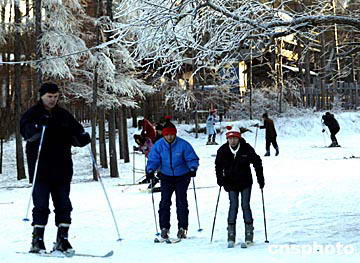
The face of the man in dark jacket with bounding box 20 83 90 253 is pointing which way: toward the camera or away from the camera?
toward the camera

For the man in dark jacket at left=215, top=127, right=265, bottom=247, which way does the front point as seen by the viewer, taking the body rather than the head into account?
toward the camera

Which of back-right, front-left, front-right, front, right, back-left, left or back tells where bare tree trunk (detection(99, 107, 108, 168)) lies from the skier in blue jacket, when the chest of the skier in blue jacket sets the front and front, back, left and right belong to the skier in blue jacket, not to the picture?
back

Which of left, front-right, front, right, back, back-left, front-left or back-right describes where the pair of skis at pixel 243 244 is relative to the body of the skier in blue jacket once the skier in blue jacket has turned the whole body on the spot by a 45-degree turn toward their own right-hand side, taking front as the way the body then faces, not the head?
left

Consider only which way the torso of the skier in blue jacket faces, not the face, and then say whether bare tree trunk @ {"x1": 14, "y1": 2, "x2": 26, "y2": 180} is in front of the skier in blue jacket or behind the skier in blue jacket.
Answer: behind

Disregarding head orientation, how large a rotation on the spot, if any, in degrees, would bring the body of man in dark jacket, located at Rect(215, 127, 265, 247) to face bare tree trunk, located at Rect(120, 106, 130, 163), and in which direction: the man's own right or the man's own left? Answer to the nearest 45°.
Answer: approximately 180°

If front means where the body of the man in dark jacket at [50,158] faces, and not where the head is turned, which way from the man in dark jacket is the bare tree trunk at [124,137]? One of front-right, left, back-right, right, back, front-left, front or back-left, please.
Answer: back

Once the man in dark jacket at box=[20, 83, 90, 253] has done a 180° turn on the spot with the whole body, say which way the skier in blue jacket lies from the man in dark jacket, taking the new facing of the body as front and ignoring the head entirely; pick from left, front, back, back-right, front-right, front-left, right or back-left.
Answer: front-right

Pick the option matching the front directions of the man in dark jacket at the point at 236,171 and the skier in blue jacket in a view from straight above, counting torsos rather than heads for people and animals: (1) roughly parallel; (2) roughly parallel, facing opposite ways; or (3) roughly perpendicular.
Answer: roughly parallel

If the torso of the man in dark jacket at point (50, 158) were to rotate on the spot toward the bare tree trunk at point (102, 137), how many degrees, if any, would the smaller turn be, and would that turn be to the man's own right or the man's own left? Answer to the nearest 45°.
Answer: approximately 180°

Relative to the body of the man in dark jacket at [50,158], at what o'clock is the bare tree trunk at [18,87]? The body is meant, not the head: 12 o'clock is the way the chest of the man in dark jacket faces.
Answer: The bare tree trunk is roughly at 6 o'clock from the man in dark jacket.

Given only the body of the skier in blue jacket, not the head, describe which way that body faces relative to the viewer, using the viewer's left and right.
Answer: facing the viewer

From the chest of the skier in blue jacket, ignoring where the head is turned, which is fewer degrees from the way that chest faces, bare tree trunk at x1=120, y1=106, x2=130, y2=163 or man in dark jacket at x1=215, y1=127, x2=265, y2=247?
the man in dark jacket

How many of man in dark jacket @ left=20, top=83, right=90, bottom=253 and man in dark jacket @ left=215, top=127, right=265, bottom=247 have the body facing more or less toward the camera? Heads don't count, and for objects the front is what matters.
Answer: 2

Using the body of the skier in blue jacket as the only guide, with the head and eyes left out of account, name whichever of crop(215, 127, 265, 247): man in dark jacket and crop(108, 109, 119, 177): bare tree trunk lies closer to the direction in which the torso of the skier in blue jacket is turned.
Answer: the man in dark jacket

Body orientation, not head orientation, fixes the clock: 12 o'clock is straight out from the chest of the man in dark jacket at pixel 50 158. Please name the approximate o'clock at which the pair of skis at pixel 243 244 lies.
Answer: The pair of skis is roughly at 9 o'clock from the man in dark jacket.

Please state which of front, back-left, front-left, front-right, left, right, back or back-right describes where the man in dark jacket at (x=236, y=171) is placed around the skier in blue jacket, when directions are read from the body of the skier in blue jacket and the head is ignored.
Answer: front-left

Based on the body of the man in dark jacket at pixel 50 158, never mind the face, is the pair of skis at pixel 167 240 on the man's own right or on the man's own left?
on the man's own left
